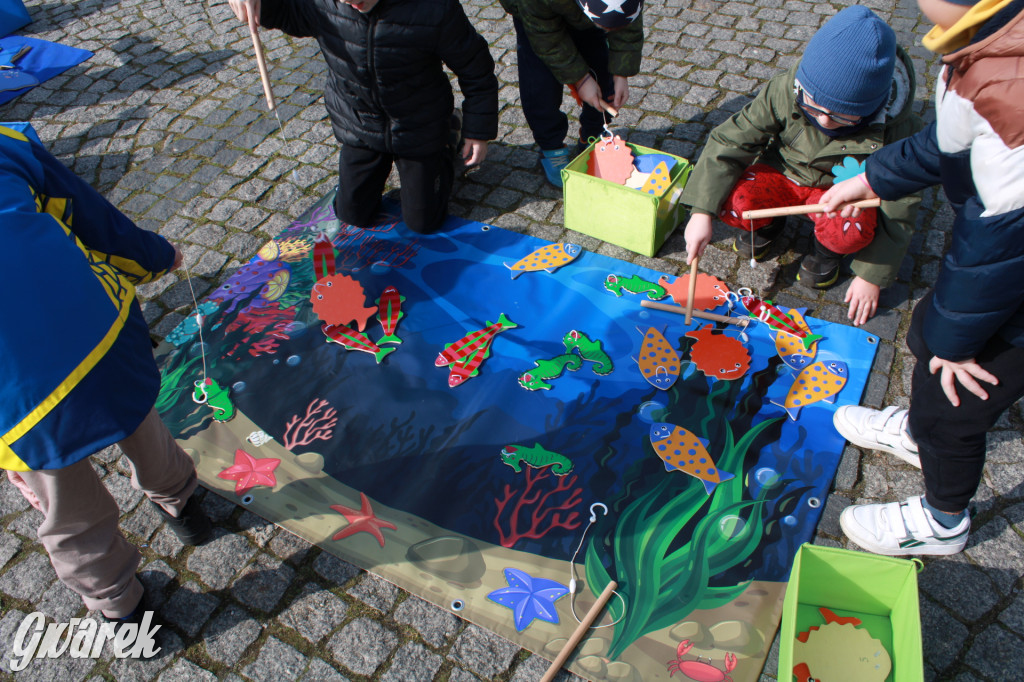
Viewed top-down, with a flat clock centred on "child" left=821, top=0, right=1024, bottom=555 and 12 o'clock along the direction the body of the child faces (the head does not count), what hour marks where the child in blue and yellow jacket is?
The child in blue and yellow jacket is roughly at 11 o'clock from the child.

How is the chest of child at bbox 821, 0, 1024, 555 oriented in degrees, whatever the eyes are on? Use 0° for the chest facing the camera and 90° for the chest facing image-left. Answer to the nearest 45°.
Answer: approximately 90°

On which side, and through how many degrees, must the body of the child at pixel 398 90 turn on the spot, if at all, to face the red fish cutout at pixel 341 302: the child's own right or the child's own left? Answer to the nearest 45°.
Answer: approximately 45° to the child's own right

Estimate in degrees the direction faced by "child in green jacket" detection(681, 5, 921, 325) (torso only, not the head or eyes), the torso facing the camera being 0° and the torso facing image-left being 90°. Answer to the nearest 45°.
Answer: approximately 45°

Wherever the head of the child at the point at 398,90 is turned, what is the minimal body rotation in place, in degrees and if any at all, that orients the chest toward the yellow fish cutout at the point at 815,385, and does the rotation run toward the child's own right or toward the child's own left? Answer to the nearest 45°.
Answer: approximately 45° to the child's own left
